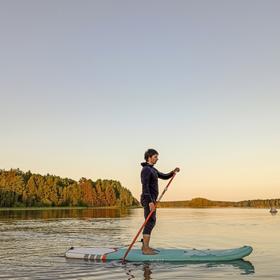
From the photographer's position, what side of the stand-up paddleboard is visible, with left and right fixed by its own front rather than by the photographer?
right

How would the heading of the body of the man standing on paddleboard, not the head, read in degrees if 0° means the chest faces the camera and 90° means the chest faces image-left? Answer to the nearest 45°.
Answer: approximately 270°
